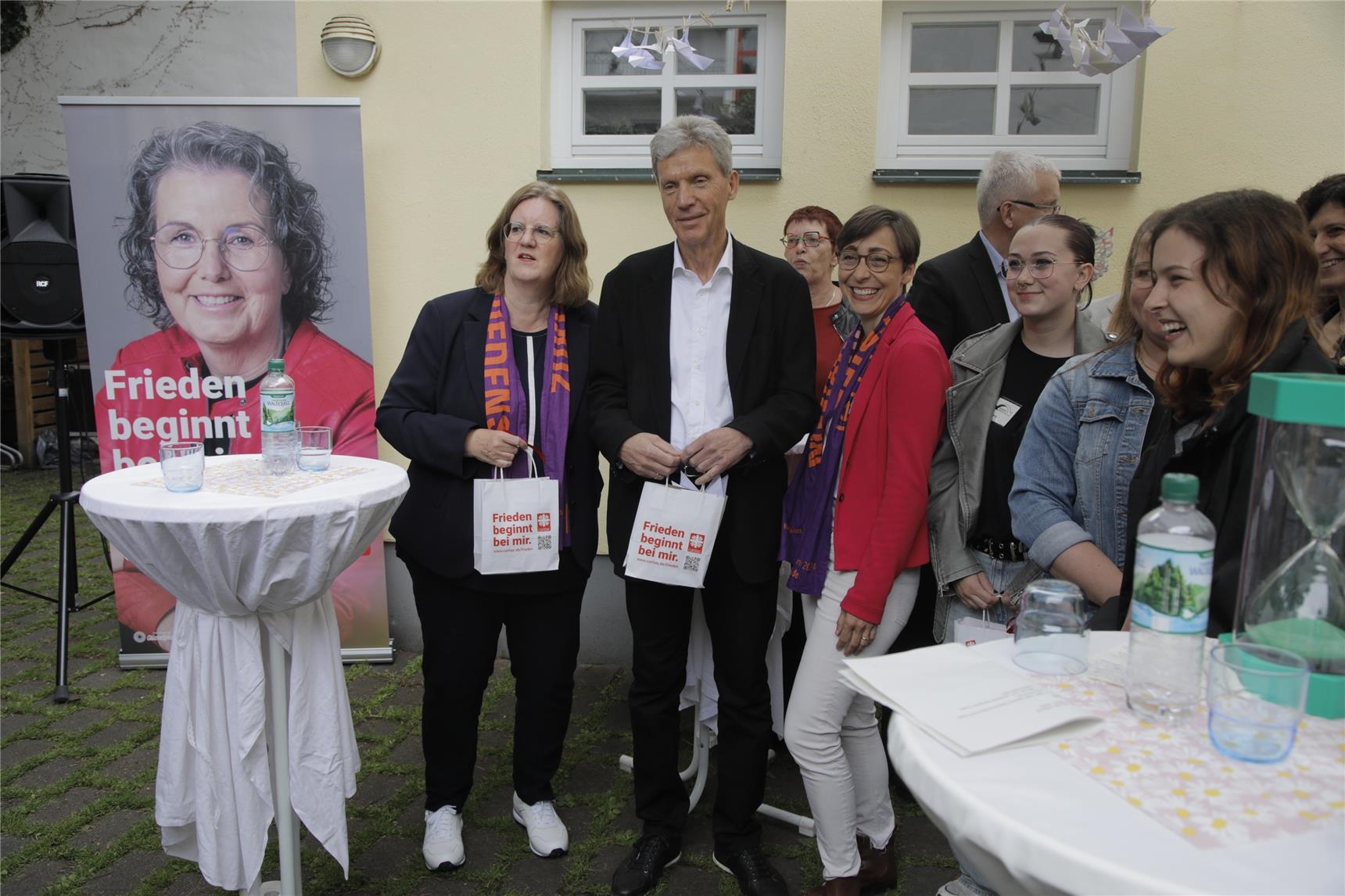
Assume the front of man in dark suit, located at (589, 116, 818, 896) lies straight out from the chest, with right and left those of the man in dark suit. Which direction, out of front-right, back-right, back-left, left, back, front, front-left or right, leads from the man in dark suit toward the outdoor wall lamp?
back-right

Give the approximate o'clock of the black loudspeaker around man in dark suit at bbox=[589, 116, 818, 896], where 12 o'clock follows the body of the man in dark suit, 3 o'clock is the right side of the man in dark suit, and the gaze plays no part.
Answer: The black loudspeaker is roughly at 4 o'clock from the man in dark suit.

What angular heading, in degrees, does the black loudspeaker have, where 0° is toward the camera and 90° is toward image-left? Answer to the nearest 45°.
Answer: approximately 0°

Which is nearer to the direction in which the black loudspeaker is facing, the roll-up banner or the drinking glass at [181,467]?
the drinking glass

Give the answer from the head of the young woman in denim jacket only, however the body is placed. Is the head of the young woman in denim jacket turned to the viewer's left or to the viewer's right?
to the viewer's right

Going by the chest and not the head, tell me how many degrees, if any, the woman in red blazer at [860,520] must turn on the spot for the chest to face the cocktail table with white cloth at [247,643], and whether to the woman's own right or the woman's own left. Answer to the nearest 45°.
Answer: approximately 45° to the woman's own right

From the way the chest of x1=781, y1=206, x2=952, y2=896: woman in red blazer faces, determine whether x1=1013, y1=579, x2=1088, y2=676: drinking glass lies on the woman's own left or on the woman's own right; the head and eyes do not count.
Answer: on the woman's own left

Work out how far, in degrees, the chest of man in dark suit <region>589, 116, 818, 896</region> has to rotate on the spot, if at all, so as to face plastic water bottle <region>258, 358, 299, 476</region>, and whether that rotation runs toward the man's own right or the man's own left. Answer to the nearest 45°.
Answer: approximately 90° to the man's own right

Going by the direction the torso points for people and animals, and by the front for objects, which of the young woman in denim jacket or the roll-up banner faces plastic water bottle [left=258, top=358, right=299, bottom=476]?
the roll-up banner
